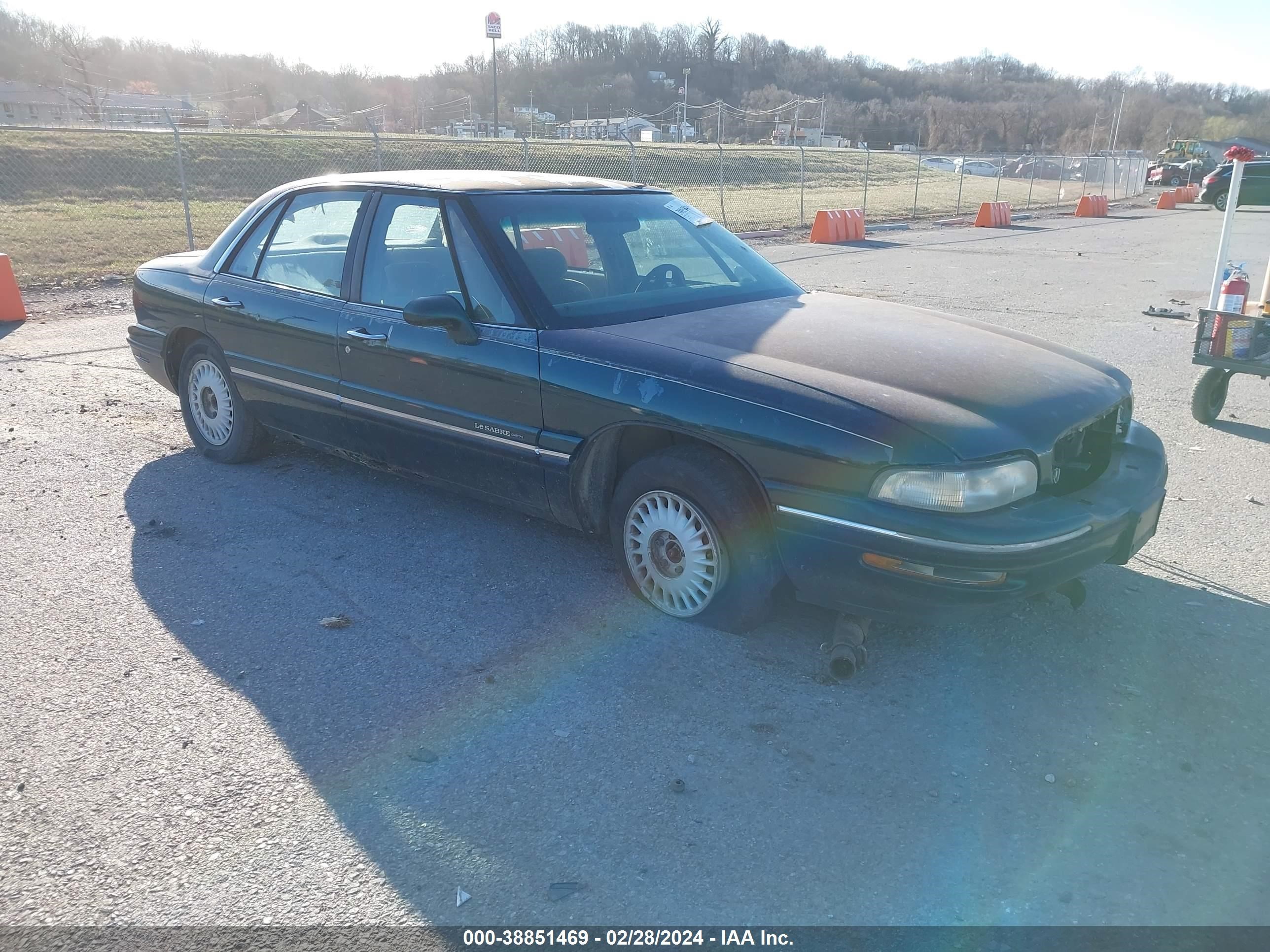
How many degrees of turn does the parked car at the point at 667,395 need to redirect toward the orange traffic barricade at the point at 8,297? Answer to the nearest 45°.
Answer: approximately 180°

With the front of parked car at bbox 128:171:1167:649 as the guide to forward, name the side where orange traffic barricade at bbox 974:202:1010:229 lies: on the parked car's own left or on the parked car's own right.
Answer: on the parked car's own left

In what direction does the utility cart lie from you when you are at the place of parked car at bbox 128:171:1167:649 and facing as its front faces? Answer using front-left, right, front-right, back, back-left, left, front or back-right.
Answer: left

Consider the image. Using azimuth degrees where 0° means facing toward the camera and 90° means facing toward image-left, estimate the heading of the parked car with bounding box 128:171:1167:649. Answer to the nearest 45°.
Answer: approximately 315°

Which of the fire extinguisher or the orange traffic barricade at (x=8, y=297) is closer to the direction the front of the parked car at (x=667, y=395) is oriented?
the fire extinguisher

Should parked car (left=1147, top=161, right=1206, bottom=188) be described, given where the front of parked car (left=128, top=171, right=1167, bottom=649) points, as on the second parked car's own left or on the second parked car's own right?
on the second parked car's own left

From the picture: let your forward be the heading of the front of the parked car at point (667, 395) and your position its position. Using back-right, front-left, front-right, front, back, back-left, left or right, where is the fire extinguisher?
left

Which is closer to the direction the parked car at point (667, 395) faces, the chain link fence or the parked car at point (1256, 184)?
the parked car

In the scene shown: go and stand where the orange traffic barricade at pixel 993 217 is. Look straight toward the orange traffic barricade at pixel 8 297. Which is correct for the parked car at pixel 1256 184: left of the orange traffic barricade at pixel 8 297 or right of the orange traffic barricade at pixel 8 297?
left

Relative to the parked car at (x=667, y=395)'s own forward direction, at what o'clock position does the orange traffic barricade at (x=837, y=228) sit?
The orange traffic barricade is roughly at 8 o'clock from the parked car.
